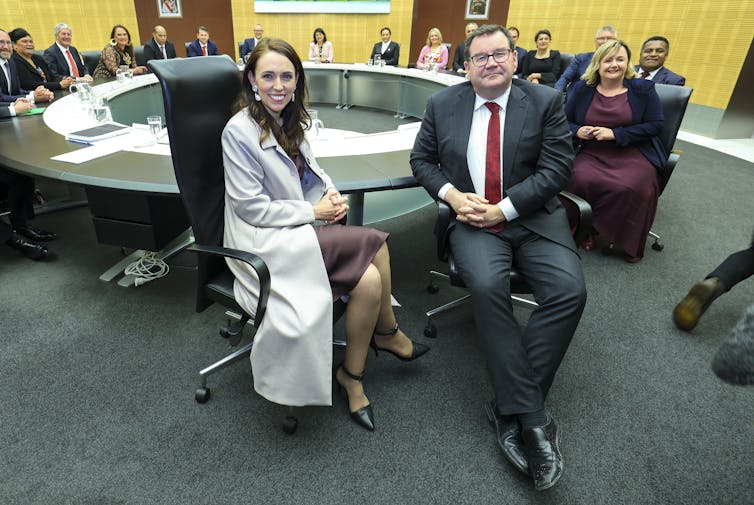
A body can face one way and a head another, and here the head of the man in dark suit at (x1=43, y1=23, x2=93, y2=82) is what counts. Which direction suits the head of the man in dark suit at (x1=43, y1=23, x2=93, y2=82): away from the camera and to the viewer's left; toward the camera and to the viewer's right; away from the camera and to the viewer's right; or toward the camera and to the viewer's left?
toward the camera and to the viewer's right

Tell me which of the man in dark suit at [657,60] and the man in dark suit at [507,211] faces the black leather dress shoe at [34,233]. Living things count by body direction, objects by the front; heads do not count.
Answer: the man in dark suit at [657,60]

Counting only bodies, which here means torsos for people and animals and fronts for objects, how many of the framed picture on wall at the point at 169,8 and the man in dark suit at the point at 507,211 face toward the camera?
2

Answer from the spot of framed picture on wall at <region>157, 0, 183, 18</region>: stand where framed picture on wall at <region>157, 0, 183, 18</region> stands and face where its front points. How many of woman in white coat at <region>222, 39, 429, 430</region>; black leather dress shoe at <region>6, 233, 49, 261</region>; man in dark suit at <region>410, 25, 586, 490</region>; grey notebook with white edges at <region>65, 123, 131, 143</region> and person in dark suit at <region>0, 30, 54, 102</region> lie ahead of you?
5

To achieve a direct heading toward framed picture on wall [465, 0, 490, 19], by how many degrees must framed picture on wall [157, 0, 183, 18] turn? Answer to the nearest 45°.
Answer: approximately 45° to its left

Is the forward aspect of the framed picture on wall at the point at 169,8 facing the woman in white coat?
yes

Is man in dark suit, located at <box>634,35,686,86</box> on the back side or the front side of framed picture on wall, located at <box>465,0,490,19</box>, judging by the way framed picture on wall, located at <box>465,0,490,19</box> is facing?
on the front side

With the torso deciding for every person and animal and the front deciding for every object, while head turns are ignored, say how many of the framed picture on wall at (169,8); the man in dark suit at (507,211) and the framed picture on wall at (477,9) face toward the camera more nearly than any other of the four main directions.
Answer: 3

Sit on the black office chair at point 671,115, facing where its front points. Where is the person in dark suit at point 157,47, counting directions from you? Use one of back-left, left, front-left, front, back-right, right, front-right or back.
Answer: front-right

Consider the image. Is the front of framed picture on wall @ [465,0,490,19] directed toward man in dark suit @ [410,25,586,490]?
yes

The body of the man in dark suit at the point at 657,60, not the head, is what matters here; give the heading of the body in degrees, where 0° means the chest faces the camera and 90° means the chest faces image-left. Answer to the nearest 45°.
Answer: approximately 45°

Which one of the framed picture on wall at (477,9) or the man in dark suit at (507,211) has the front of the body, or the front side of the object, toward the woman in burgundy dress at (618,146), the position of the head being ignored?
the framed picture on wall

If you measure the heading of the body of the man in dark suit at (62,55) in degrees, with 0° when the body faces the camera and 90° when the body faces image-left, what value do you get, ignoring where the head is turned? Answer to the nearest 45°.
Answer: approximately 315°

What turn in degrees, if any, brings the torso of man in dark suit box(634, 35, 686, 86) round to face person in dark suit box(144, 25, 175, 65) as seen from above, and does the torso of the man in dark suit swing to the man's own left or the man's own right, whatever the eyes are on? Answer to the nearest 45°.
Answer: approximately 45° to the man's own right

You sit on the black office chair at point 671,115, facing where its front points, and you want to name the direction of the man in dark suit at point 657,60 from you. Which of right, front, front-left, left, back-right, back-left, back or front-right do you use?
back-right

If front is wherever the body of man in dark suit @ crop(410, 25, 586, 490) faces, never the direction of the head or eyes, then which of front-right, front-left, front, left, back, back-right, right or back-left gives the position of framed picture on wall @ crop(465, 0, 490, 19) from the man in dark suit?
back
